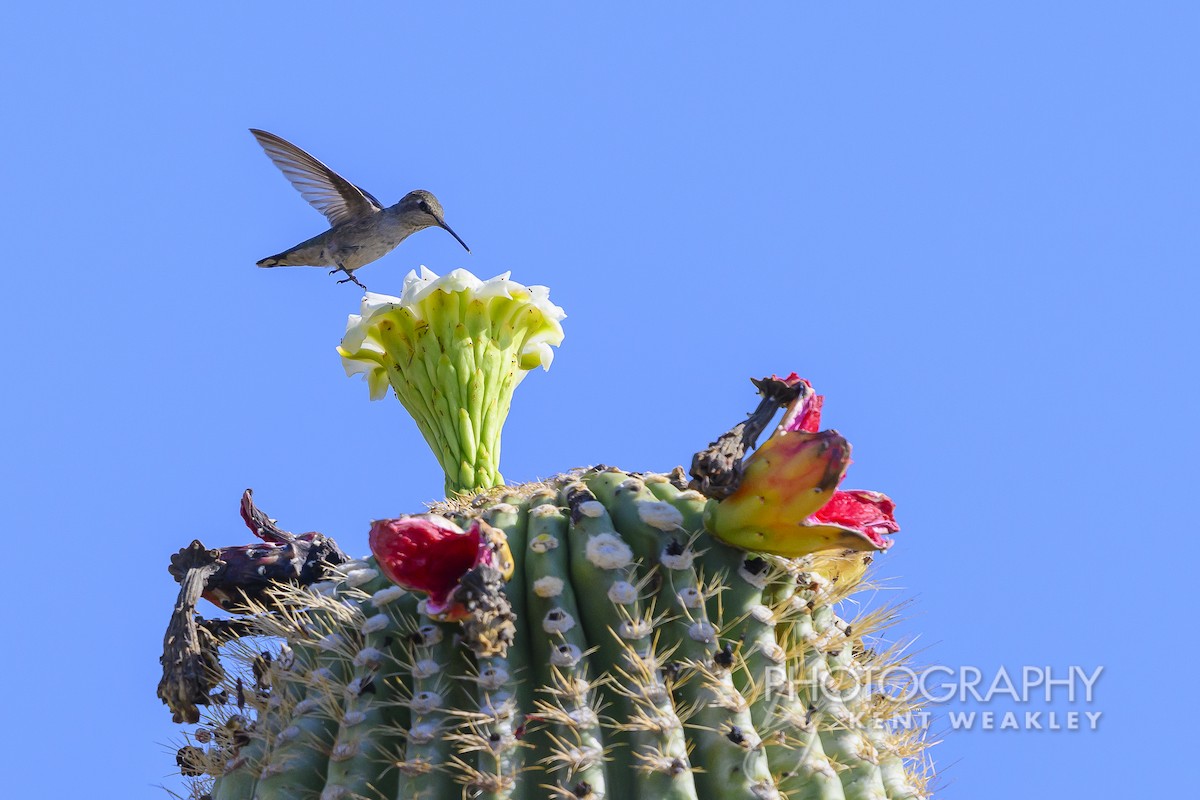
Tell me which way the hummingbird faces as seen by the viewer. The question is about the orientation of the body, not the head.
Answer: to the viewer's right
